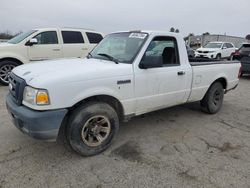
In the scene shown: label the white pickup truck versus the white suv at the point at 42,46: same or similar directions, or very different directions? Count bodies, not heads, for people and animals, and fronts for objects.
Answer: same or similar directions

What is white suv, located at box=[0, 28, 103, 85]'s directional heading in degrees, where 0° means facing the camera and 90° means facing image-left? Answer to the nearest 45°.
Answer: approximately 45°

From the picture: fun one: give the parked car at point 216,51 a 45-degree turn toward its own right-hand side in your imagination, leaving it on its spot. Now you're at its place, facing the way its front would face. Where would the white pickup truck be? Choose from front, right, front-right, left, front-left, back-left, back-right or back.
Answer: left

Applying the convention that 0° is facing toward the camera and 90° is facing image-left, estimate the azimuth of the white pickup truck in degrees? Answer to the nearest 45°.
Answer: approximately 45°

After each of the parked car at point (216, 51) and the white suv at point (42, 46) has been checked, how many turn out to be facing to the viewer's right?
0

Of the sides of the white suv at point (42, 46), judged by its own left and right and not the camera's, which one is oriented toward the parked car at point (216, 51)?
back

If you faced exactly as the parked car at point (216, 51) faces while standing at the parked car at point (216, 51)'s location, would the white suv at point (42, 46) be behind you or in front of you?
in front

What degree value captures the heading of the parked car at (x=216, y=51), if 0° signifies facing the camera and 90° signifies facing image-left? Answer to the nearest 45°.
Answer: approximately 45°
